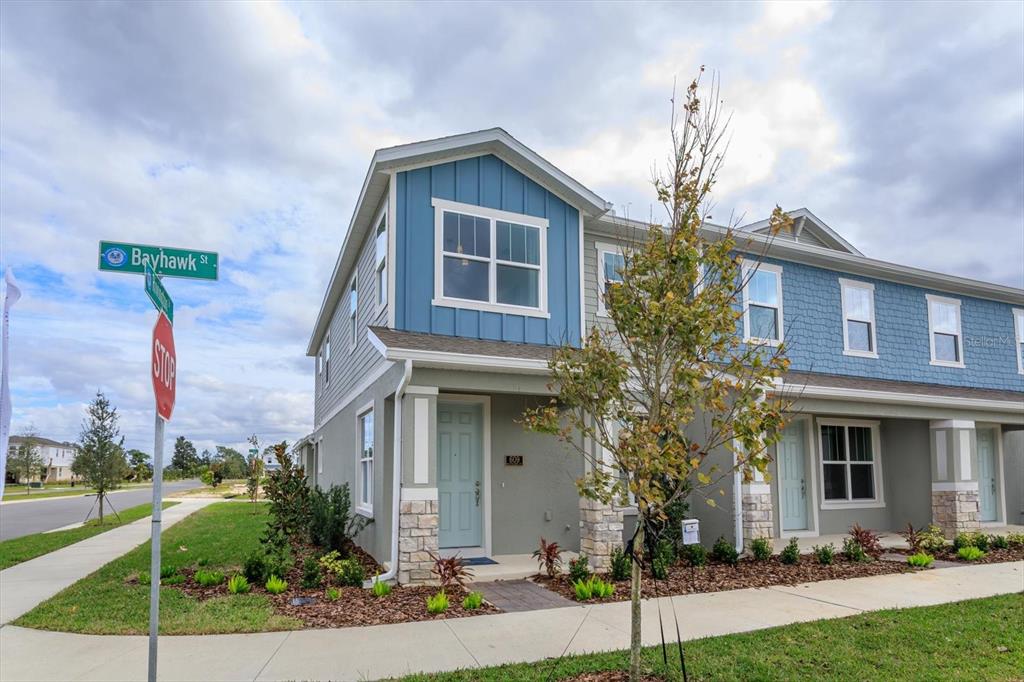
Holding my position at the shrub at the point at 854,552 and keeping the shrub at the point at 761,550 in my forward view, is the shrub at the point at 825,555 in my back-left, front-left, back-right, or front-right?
front-left

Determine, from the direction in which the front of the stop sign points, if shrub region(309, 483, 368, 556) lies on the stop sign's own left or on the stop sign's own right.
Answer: on the stop sign's own left

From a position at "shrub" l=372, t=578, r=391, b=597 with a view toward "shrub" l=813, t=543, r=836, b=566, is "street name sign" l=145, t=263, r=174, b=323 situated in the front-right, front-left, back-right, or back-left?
back-right
